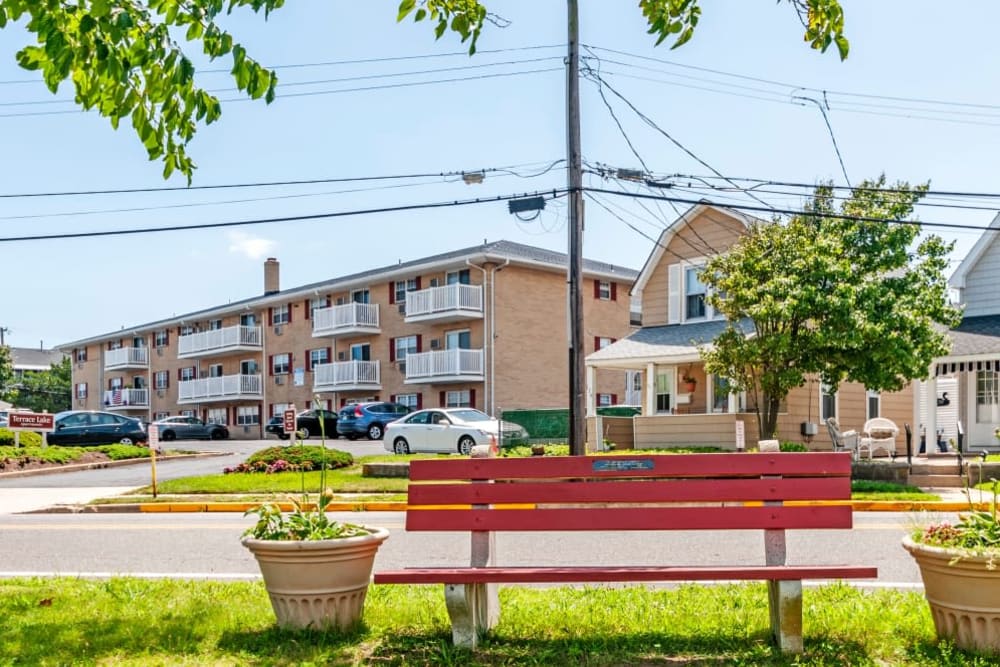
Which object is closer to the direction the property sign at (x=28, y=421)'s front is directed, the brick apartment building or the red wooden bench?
the red wooden bench

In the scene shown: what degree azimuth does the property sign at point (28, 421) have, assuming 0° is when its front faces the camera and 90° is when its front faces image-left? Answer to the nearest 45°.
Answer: approximately 0°

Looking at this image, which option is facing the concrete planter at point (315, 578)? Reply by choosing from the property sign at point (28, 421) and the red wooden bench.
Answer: the property sign

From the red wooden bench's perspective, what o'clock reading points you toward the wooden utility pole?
The wooden utility pole is roughly at 6 o'clock from the red wooden bench.

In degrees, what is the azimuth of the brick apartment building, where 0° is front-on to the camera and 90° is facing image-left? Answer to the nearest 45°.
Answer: approximately 45°

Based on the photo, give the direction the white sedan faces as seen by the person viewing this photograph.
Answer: facing the viewer and to the right of the viewer

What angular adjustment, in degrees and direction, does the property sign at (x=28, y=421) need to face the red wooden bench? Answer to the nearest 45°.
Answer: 0° — it already faces it
